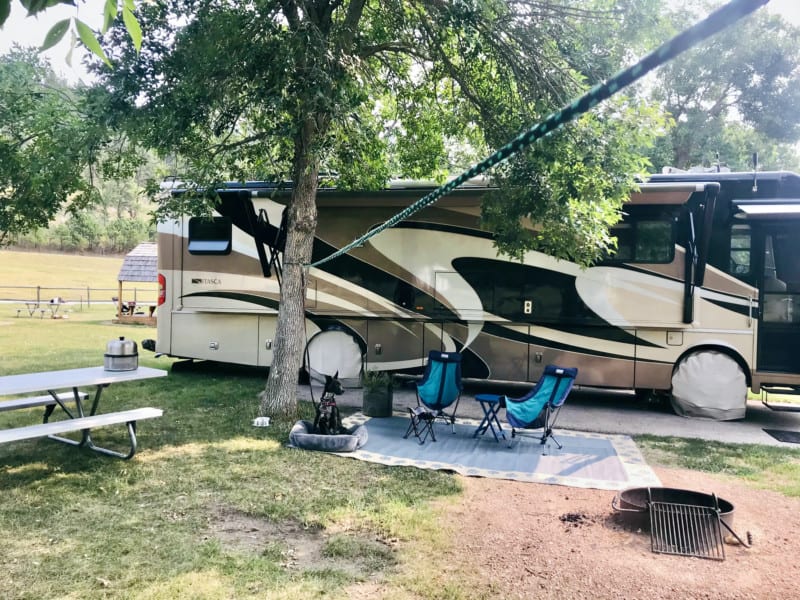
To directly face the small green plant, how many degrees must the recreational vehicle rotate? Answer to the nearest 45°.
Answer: approximately 135° to its right

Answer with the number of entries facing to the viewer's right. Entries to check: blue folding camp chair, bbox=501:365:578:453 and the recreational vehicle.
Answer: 1

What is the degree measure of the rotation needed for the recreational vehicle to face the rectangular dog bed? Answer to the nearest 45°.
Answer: approximately 135° to its right

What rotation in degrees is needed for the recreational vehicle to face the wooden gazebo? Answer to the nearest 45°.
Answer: approximately 135° to its left

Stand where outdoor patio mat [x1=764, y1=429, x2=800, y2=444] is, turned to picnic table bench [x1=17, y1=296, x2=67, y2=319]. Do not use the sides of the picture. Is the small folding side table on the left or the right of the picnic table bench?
left

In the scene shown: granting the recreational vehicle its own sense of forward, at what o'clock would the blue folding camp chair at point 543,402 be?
The blue folding camp chair is roughly at 3 o'clock from the recreational vehicle.

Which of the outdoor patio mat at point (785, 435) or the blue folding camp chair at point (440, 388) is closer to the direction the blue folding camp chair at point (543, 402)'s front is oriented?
the blue folding camp chair

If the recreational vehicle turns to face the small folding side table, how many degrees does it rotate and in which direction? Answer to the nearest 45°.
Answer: approximately 90° to its right

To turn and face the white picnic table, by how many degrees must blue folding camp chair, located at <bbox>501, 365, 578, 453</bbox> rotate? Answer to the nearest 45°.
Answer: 0° — it already faces it

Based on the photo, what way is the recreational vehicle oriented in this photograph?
to the viewer's right

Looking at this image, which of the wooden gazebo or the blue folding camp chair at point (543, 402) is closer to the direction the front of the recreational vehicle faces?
the blue folding camp chair

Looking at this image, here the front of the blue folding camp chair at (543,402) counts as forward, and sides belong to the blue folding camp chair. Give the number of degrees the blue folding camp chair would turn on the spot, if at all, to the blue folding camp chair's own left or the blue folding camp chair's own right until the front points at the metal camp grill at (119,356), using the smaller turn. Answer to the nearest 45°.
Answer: approximately 45° to the blue folding camp chair's own right

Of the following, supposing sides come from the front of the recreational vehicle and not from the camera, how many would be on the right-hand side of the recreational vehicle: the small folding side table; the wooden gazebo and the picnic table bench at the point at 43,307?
1

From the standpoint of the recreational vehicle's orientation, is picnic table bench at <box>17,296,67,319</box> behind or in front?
behind

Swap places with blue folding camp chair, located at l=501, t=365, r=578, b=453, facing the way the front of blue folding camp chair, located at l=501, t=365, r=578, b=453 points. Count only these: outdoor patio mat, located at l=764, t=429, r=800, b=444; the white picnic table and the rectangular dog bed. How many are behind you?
1

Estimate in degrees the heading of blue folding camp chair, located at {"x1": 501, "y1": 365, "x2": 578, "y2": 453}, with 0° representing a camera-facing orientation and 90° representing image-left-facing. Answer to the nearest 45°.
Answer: approximately 45°

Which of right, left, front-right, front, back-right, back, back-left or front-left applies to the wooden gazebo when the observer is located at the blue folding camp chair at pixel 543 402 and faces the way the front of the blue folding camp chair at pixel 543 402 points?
right
